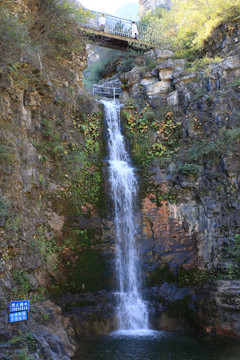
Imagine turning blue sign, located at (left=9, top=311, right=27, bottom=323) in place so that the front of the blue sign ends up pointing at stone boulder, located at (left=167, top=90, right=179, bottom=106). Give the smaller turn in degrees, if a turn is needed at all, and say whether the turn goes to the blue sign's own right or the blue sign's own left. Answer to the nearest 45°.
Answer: approximately 135° to the blue sign's own left

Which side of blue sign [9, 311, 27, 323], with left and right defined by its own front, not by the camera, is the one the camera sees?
front

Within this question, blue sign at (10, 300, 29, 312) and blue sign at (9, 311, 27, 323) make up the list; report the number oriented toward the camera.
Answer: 2

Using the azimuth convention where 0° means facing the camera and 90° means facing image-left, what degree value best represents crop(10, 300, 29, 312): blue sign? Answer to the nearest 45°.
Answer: approximately 0°

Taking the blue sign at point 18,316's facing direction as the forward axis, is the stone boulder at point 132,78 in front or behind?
behind

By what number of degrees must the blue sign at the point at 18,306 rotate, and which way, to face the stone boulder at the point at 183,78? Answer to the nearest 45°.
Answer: approximately 135° to its left
